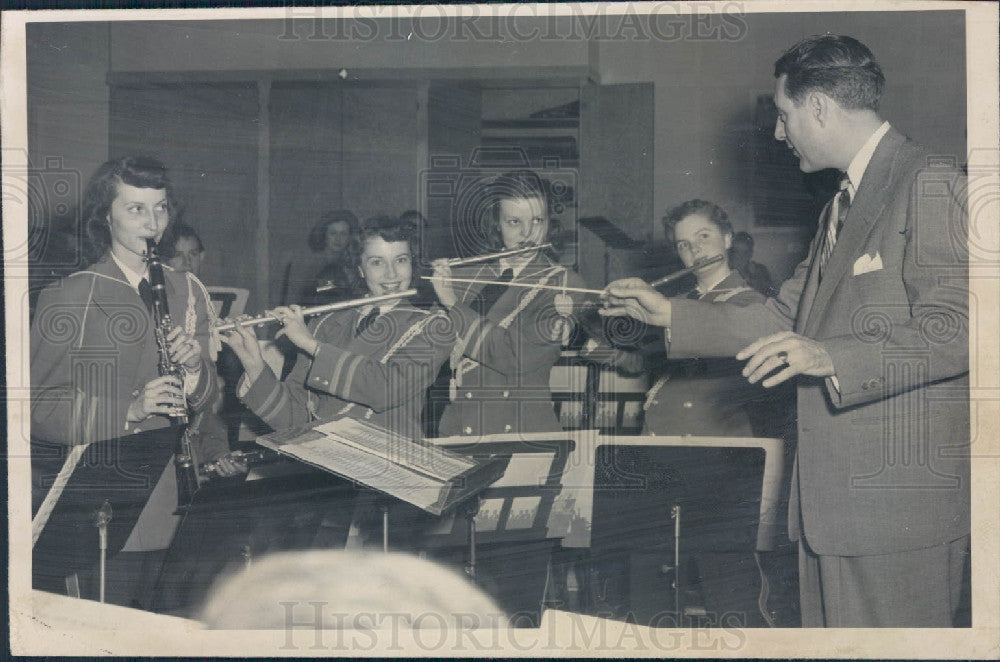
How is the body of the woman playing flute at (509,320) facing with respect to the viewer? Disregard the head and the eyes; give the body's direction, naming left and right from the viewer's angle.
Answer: facing the viewer

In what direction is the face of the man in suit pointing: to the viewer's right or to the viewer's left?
to the viewer's left

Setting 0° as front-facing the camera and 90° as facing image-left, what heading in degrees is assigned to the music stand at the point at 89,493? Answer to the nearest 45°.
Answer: approximately 180°

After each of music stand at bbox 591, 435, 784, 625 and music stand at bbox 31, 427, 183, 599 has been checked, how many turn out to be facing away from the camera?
2

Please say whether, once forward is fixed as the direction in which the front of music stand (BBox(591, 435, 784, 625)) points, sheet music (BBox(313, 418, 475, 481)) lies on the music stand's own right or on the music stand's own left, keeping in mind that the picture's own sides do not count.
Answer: on the music stand's own left

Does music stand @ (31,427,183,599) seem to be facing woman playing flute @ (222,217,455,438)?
no

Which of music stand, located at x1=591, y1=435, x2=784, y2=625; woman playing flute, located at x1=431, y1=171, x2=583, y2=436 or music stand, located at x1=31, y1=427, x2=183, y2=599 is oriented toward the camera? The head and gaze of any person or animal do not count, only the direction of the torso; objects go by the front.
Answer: the woman playing flute

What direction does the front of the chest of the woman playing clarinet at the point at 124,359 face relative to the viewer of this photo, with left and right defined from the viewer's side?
facing the viewer and to the right of the viewer

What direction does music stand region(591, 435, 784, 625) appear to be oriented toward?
away from the camera

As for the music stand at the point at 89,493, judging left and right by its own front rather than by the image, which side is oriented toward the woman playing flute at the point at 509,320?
right

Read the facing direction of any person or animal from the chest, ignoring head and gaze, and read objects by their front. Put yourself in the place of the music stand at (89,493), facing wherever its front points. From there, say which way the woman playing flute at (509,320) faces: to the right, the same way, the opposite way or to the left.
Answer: the opposite way

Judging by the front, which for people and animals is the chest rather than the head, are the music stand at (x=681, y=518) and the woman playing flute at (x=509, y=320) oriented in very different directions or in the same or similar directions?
very different directions
